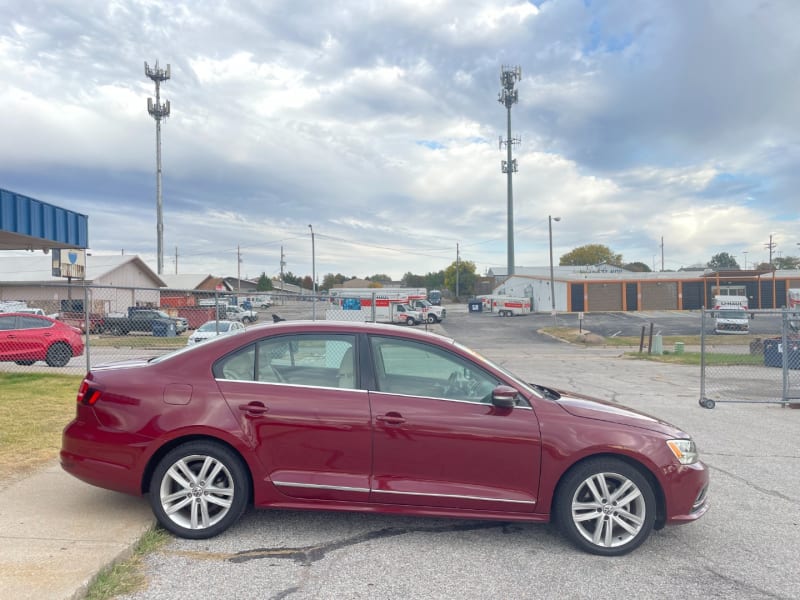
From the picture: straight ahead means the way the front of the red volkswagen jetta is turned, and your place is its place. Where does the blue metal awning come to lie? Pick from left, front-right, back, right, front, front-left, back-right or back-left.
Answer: back-left

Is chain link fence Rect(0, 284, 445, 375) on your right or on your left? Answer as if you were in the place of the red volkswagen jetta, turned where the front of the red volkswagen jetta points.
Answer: on your left

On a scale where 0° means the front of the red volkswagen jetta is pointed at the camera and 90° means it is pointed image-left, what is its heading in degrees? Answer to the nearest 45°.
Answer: approximately 270°

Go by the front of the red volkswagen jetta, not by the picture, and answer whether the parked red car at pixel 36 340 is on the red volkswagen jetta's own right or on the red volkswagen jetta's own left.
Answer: on the red volkswagen jetta's own left

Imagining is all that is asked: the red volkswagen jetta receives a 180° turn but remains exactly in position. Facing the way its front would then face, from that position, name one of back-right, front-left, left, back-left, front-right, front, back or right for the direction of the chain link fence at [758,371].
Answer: back-right
